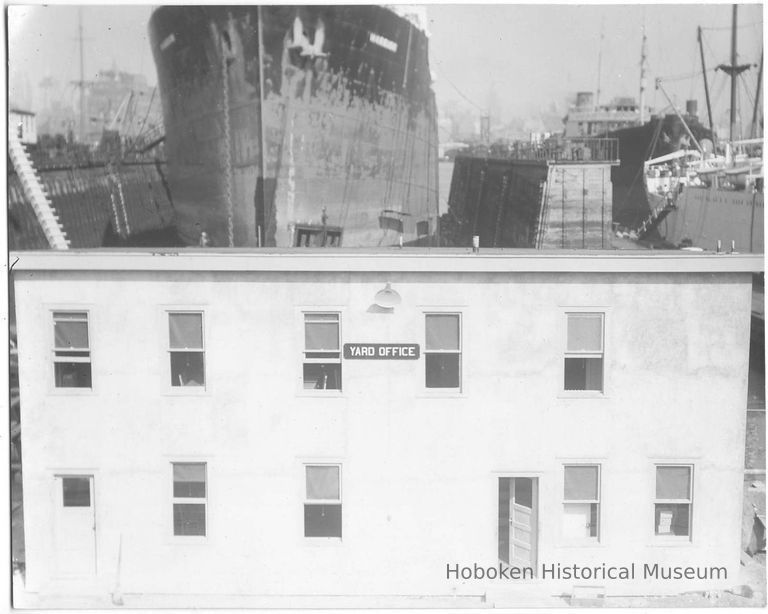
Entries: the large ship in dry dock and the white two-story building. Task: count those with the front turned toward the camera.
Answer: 2

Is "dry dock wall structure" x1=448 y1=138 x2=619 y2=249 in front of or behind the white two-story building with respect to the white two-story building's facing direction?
behind

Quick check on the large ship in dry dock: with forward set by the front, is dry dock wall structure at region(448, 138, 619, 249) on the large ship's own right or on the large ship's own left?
on the large ship's own left

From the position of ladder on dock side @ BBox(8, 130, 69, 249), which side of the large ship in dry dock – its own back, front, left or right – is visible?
right

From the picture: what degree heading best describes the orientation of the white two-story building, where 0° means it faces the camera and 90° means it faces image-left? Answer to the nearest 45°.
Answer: approximately 0°

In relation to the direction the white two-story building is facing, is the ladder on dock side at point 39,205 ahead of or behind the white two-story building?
behind

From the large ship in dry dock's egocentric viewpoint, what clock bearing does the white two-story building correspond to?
The white two-story building is roughly at 12 o'clock from the large ship in dry dock.
